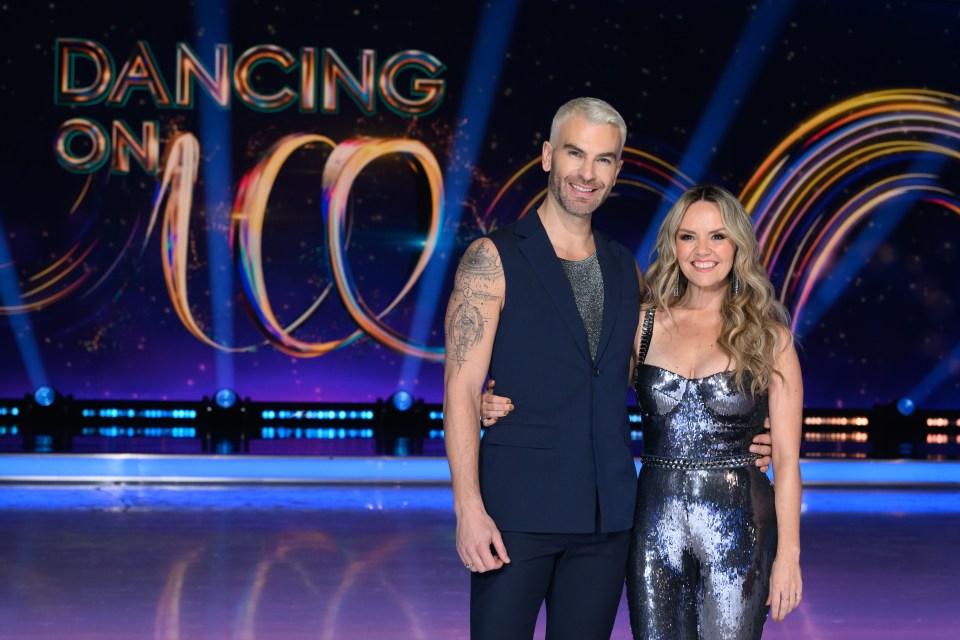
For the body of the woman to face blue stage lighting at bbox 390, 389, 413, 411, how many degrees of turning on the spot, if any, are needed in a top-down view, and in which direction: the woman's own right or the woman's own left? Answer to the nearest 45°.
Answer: approximately 180°

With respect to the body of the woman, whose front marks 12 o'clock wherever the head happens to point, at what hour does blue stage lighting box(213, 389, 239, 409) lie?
The blue stage lighting is roughly at 5 o'clock from the woman.

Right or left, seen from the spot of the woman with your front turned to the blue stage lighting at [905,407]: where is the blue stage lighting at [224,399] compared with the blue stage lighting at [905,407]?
left

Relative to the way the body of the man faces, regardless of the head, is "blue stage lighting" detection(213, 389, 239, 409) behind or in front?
behind

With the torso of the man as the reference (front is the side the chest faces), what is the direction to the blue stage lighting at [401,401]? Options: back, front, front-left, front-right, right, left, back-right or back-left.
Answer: back-left

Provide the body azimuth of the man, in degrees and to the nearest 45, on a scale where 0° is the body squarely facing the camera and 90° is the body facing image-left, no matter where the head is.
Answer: approximately 315°

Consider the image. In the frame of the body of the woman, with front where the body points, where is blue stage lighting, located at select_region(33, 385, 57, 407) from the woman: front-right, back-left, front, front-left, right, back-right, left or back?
back-right

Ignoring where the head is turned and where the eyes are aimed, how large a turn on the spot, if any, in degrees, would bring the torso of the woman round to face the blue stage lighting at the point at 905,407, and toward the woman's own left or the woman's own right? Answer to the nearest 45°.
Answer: approximately 180°

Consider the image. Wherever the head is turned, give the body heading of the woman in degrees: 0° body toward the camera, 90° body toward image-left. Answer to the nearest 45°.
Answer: approximately 0°
